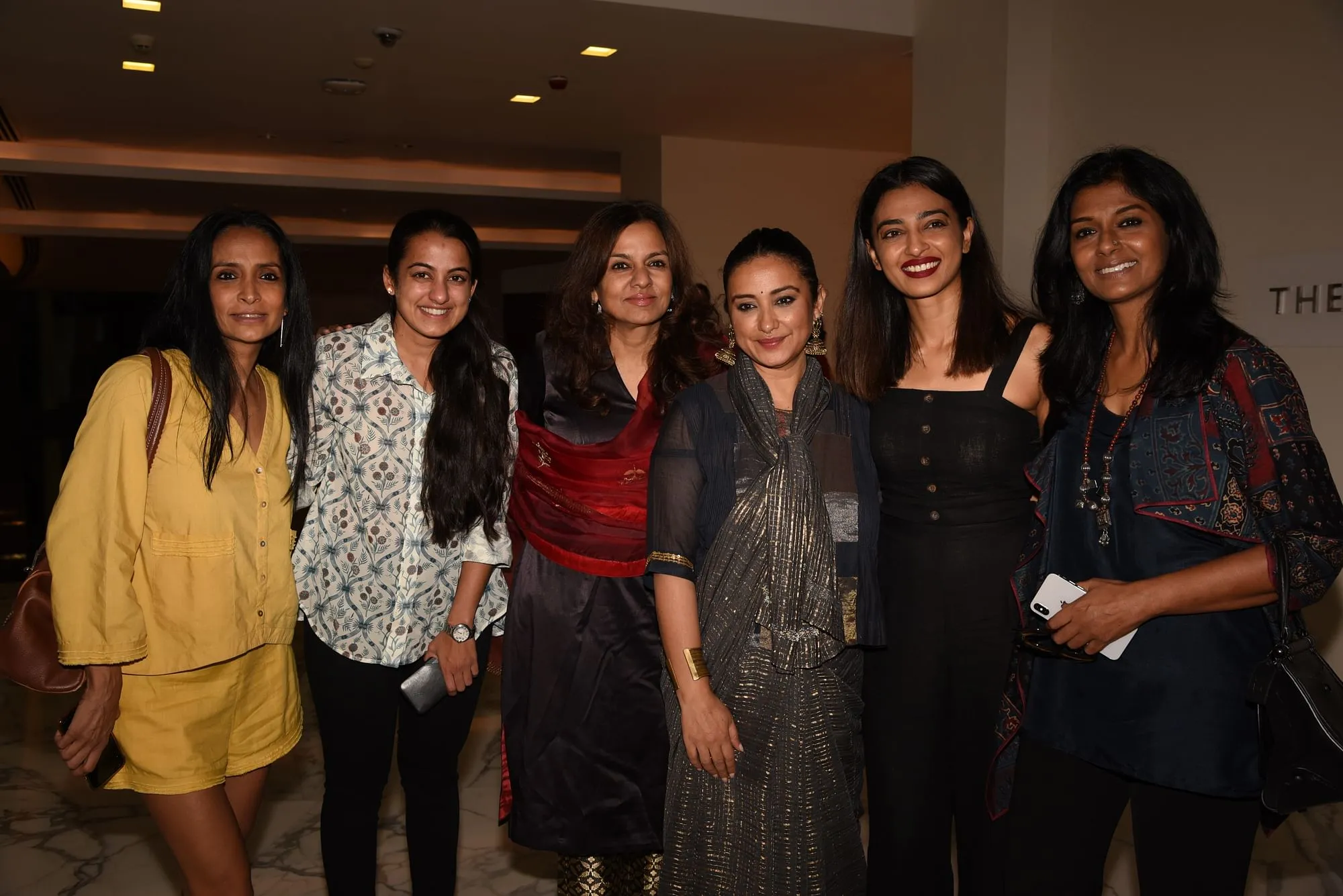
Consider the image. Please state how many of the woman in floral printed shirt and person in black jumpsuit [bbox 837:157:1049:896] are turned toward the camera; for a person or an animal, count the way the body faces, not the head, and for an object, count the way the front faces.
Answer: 2

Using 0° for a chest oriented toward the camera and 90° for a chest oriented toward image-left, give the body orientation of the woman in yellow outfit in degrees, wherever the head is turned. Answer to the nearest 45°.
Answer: approximately 315°

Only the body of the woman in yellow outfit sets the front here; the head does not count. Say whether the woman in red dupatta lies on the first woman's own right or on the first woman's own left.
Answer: on the first woman's own left

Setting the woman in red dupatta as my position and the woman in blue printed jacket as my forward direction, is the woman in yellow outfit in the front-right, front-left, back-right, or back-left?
back-right

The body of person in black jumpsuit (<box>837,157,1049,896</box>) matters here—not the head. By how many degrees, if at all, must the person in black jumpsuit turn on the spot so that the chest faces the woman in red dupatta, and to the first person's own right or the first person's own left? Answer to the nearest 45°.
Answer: approximately 90° to the first person's own right
